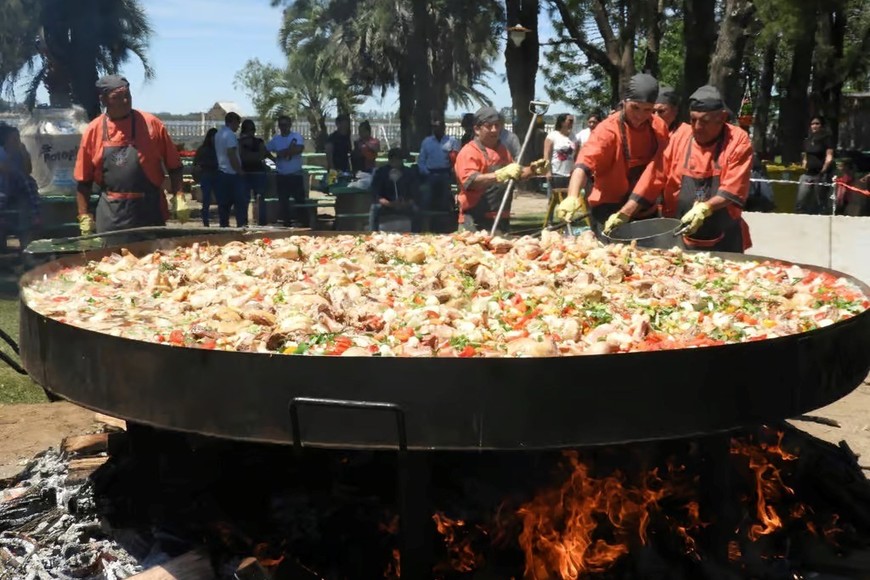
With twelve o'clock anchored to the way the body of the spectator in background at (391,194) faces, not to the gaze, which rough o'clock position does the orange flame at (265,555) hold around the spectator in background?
The orange flame is roughly at 12 o'clock from the spectator in background.

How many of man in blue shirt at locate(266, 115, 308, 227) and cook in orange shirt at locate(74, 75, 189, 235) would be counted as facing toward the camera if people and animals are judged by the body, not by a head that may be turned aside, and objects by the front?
2

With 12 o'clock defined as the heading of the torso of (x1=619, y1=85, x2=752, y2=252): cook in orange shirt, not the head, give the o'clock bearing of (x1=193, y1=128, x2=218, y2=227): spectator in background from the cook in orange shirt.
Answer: The spectator in background is roughly at 3 o'clock from the cook in orange shirt.

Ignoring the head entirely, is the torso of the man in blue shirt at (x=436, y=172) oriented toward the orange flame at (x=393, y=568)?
yes

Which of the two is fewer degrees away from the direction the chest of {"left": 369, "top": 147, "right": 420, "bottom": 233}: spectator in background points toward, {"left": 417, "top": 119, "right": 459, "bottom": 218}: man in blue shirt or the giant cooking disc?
the giant cooking disc

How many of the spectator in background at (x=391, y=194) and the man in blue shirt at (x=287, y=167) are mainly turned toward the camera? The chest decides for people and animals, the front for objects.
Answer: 2

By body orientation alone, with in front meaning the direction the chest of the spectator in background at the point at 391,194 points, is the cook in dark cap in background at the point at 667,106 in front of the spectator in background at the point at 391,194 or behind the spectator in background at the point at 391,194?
in front

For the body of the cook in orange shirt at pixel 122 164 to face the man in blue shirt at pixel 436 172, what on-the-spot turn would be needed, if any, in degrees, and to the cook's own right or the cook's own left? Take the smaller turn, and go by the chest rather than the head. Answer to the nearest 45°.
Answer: approximately 135° to the cook's own left

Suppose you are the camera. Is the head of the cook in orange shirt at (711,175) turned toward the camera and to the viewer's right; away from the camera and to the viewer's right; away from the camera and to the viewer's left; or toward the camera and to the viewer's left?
toward the camera and to the viewer's left

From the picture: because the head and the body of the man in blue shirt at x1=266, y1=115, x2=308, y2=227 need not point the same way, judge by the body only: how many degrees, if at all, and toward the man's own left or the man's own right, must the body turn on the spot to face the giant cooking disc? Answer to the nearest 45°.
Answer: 0° — they already face it

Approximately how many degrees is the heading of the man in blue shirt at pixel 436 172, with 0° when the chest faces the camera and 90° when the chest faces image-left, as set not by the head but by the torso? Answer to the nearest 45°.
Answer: approximately 0°
